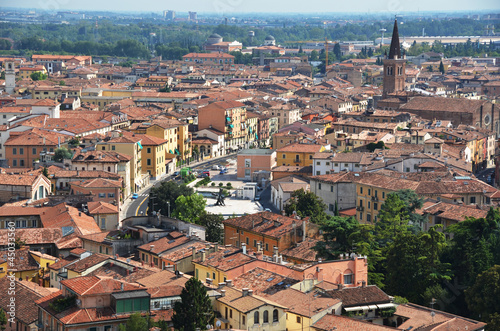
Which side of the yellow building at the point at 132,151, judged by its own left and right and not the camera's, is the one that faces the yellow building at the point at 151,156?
left

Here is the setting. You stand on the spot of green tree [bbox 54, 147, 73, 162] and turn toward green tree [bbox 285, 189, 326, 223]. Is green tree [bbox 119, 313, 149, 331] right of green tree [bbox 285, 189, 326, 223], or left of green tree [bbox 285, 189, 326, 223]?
right

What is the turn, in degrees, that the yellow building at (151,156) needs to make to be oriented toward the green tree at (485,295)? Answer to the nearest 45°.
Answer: approximately 45° to its right

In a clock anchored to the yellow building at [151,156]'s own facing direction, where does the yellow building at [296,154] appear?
the yellow building at [296,154] is roughly at 11 o'clock from the yellow building at [151,156].

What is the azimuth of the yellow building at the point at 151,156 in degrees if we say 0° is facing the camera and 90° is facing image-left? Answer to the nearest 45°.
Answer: approximately 315°

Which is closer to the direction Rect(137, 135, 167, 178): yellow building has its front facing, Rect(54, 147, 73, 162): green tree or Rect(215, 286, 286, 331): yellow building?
the yellow building

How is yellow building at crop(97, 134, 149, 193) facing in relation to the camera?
to the viewer's right
